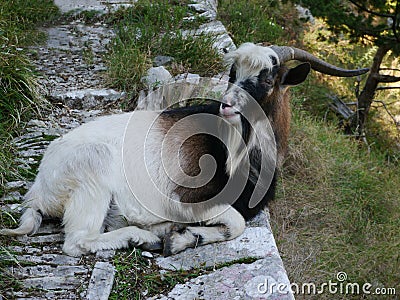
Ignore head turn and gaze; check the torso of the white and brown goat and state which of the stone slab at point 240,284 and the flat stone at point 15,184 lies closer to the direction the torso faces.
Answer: the stone slab

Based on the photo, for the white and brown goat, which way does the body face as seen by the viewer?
to the viewer's right

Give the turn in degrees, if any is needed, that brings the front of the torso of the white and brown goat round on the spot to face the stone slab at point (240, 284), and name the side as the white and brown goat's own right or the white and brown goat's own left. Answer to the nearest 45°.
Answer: approximately 45° to the white and brown goat's own right

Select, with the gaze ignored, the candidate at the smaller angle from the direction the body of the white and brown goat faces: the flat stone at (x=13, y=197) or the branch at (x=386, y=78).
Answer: the branch

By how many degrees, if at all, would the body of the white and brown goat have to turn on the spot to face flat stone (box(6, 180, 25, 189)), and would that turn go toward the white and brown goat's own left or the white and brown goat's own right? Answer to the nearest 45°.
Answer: approximately 180°

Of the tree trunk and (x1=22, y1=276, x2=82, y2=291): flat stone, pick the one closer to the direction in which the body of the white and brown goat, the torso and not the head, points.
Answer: the tree trunk

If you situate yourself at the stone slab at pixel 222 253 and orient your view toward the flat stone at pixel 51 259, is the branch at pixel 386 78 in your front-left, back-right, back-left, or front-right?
back-right

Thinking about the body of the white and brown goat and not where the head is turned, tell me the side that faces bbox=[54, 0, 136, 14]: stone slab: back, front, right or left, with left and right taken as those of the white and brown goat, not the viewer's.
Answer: left

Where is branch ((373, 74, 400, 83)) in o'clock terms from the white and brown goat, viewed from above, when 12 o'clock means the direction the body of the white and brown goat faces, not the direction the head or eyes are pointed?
The branch is roughly at 10 o'clock from the white and brown goat.

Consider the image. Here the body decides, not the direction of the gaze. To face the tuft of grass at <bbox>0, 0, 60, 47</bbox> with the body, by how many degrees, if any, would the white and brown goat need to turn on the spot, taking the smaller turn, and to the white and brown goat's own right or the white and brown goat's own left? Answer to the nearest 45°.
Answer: approximately 135° to the white and brown goat's own left

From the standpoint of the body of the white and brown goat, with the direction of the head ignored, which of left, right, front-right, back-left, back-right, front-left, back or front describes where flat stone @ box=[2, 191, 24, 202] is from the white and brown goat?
back

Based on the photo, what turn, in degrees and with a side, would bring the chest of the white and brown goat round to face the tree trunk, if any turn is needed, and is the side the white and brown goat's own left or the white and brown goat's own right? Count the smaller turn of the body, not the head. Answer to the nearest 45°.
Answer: approximately 45° to the white and brown goat's own left

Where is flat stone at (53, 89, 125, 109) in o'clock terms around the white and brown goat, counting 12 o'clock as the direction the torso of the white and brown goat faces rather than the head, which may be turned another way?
The flat stone is roughly at 8 o'clock from the white and brown goat.

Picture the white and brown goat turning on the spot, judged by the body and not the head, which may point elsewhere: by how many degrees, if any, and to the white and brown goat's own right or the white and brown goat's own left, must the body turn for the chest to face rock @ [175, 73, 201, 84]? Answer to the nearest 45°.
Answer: approximately 90° to the white and brown goat's own left

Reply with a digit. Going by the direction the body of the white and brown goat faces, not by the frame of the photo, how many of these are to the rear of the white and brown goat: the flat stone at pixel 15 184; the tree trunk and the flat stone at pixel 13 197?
2
